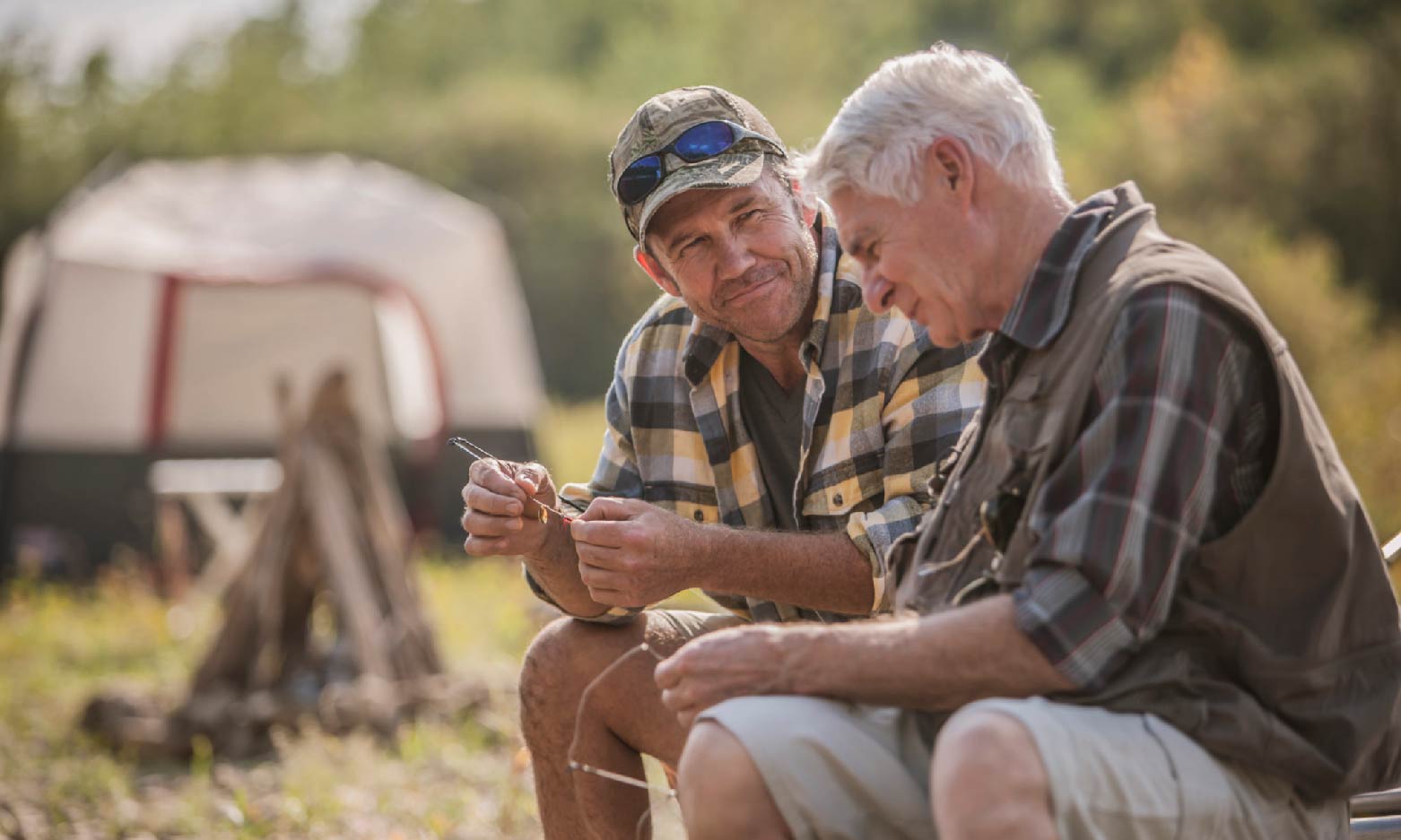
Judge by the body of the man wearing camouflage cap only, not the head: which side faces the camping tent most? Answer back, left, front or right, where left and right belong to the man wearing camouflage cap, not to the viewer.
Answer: right

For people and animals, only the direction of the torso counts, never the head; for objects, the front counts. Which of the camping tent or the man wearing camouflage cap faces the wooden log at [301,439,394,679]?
the camping tent

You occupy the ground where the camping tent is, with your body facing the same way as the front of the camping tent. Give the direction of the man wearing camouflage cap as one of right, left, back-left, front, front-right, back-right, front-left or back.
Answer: front

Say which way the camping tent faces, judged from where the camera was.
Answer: facing the viewer

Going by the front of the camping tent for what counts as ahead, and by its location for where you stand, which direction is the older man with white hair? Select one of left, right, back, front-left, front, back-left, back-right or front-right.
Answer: front

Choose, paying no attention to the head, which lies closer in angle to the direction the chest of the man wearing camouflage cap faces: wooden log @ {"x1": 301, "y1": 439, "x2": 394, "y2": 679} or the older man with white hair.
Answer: the older man with white hair

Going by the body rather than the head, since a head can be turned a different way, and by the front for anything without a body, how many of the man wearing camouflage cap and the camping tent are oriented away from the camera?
0

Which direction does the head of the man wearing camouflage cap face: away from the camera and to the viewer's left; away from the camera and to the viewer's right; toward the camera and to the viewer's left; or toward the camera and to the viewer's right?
toward the camera and to the viewer's right

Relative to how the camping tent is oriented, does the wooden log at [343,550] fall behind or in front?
in front
